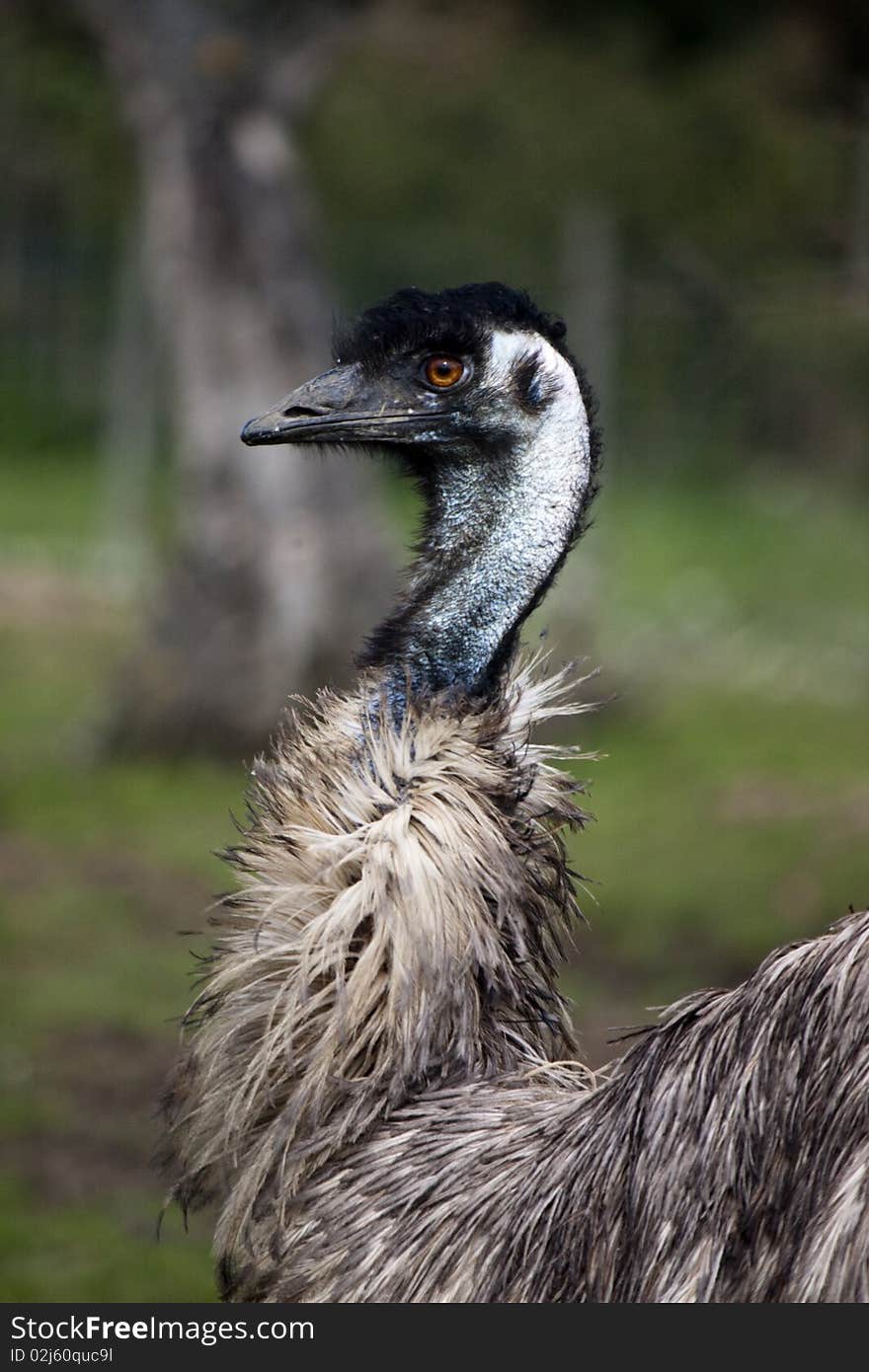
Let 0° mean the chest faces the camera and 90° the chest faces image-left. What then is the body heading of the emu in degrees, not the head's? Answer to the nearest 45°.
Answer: approximately 90°
